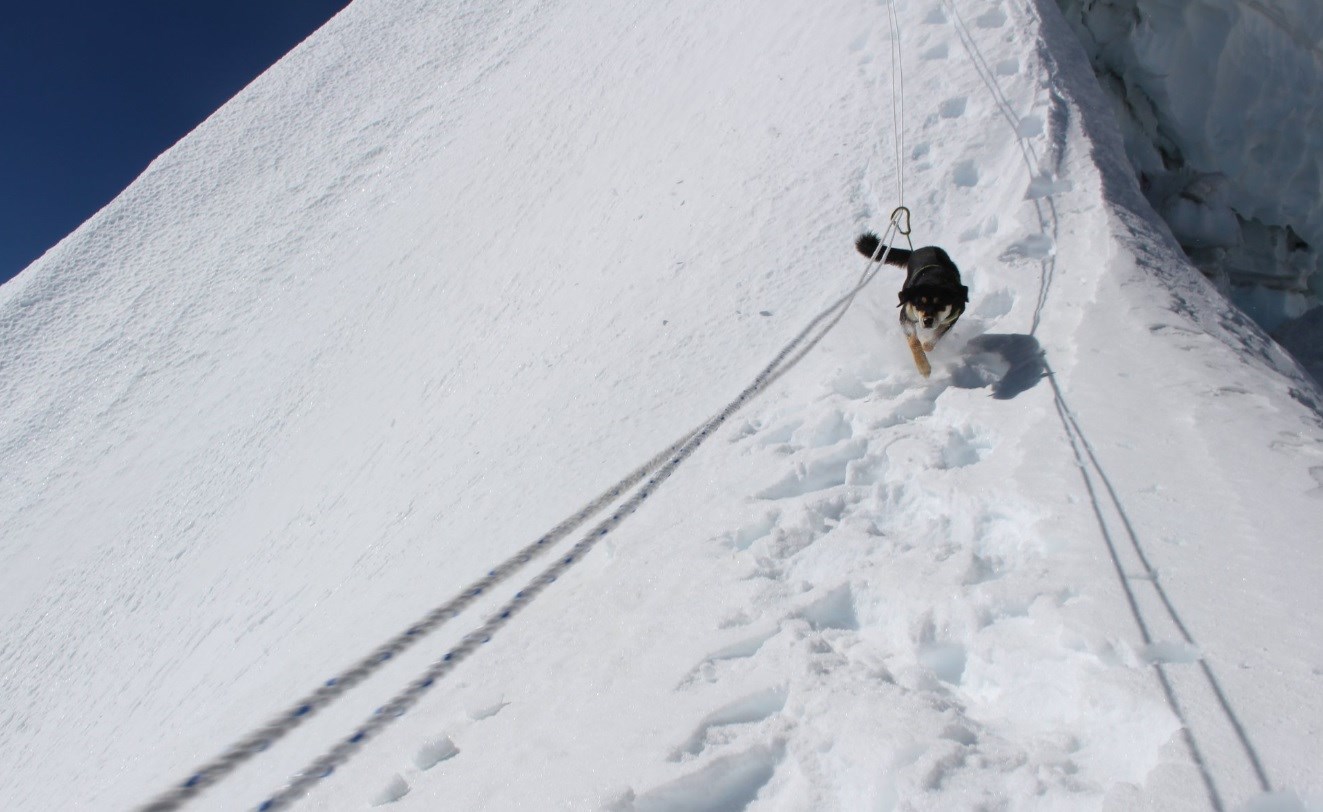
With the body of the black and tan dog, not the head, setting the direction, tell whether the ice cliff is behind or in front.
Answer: behind

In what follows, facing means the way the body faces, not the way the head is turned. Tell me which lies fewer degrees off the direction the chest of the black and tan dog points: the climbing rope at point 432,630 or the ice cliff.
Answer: the climbing rope

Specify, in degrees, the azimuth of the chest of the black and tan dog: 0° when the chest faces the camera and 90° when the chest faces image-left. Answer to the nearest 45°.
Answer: approximately 0°

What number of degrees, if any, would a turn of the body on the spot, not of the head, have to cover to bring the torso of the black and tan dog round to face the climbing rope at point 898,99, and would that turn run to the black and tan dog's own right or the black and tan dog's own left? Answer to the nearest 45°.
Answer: approximately 180°
